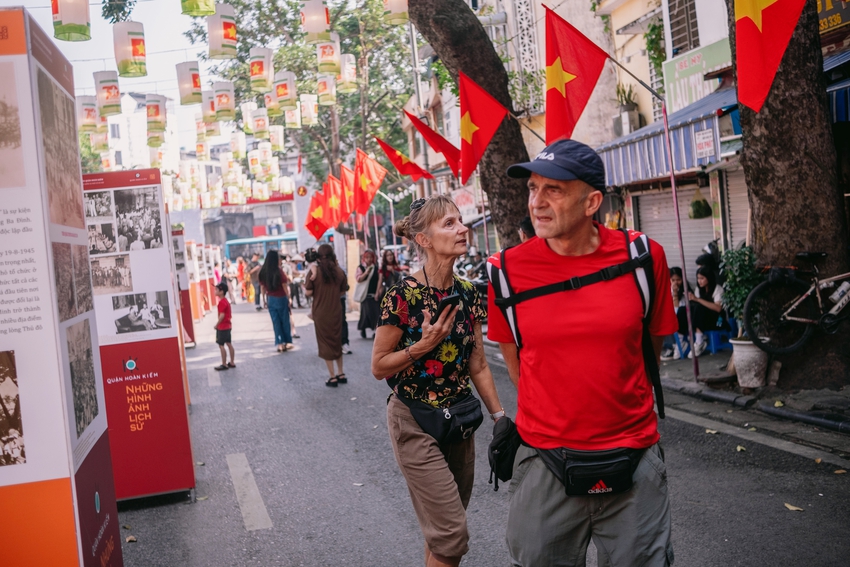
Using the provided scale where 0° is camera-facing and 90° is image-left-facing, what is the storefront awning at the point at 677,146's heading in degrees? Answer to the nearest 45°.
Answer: approximately 45°

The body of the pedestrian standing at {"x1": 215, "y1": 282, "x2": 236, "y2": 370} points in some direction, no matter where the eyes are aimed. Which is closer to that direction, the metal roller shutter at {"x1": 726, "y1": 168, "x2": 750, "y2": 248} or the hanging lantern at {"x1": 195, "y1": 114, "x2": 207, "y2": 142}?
the hanging lantern
